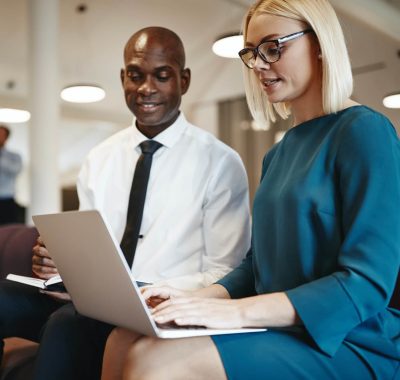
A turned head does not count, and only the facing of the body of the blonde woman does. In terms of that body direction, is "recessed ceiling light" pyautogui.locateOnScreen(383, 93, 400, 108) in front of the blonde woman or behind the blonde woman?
behind

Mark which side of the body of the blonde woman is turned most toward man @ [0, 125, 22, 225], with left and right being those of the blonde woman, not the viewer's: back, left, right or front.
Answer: right

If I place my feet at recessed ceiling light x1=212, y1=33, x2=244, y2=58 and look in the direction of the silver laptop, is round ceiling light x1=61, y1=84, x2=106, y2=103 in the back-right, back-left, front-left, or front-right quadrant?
back-right

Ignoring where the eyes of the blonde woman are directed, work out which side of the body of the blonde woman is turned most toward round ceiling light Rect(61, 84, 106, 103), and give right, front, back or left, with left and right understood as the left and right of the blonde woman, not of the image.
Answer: right

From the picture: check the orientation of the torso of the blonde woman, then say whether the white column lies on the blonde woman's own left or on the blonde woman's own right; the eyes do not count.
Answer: on the blonde woman's own right

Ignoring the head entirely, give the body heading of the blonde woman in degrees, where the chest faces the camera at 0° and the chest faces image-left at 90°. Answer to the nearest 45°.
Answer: approximately 45°

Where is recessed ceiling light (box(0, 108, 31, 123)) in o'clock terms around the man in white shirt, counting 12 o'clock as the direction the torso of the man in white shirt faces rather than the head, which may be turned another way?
The recessed ceiling light is roughly at 4 o'clock from the man in white shirt.

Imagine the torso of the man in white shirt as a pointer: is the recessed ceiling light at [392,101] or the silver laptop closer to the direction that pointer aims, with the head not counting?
the silver laptop

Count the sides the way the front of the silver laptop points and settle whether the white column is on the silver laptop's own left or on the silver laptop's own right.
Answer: on the silver laptop's own left

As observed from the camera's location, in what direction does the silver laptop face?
facing away from the viewer and to the right of the viewer
